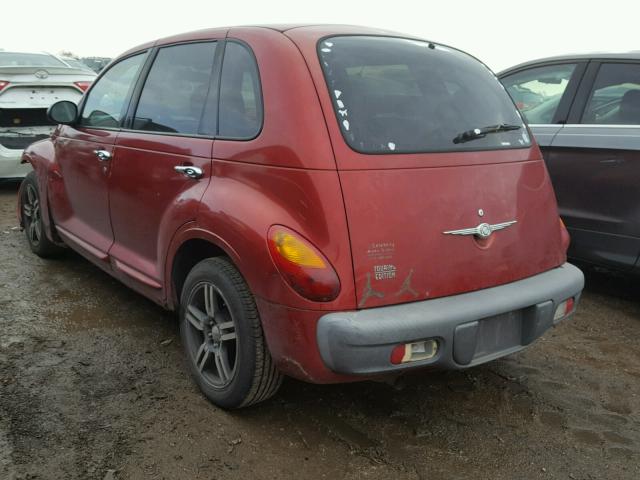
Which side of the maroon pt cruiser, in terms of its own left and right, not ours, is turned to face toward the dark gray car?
right

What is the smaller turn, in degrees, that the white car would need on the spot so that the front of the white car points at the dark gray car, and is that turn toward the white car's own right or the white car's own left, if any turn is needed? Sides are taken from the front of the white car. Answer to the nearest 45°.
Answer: approximately 135° to the white car's own right

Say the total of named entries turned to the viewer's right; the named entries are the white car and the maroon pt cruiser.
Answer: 0

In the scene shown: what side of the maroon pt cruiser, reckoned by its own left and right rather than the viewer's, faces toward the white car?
front

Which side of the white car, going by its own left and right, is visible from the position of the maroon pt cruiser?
back

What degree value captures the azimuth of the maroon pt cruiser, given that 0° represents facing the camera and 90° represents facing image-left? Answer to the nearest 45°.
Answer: approximately 135°

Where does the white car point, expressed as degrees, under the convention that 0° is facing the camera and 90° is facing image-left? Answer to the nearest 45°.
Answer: approximately 180°

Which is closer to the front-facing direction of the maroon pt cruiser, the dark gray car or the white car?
the white car
